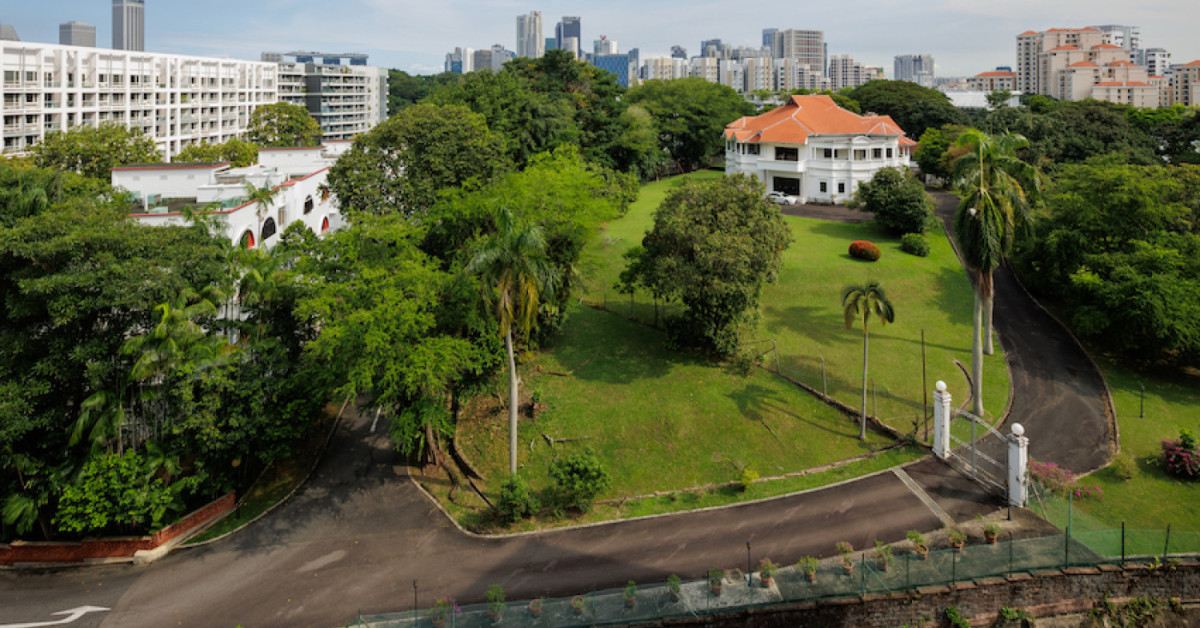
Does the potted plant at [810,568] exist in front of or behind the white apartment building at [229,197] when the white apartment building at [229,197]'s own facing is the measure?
in front

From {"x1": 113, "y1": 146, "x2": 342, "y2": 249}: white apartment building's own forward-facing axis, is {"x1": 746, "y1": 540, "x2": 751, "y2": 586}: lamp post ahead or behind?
ahead

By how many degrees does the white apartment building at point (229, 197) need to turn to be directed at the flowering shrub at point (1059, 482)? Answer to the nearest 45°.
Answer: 0° — it already faces it

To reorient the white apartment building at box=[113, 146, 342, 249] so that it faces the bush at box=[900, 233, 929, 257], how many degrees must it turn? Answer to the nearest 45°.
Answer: approximately 45° to its left

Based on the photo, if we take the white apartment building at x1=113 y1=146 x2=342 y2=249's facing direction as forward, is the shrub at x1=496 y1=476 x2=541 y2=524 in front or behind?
in front

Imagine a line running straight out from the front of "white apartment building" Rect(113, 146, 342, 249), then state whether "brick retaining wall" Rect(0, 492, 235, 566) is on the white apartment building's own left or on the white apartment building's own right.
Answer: on the white apartment building's own right
